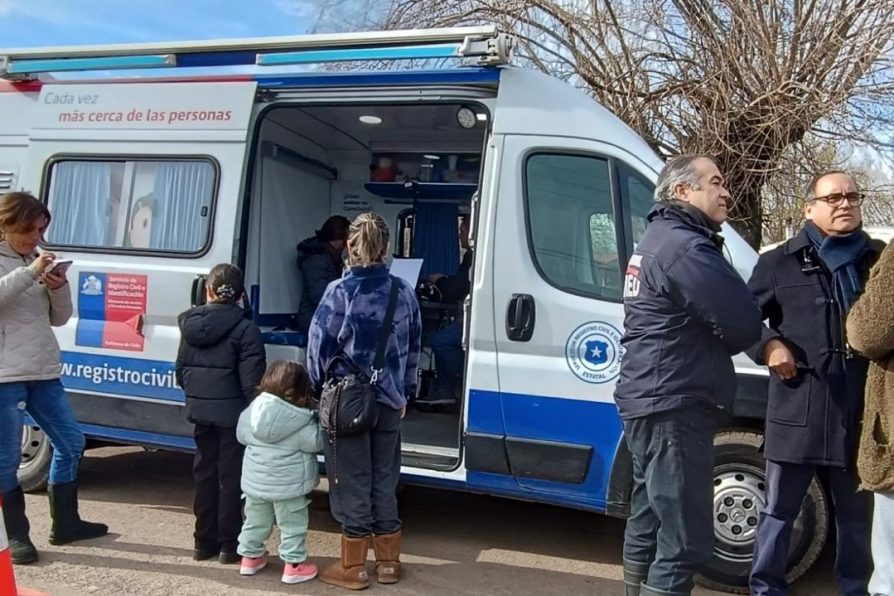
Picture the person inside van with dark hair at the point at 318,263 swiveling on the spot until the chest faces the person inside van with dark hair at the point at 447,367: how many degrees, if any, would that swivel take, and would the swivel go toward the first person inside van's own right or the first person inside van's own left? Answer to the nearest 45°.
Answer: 0° — they already face them

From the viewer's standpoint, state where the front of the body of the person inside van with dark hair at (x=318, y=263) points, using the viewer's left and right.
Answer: facing to the right of the viewer

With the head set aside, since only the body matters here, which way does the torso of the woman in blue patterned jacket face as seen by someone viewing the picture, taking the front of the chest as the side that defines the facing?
away from the camera

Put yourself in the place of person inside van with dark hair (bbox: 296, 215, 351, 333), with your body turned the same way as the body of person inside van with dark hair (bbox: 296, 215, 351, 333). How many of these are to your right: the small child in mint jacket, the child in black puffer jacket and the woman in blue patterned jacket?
3

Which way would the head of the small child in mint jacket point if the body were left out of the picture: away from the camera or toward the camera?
away from the camera

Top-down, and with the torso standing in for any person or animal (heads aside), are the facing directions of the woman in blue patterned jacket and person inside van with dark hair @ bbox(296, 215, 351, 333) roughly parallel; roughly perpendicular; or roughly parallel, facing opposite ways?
roughly perpendicular

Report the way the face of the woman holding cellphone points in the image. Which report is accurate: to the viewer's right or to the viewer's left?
to the viewer's right

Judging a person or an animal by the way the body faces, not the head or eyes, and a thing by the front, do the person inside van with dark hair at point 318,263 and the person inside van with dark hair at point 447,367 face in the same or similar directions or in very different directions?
very different directions

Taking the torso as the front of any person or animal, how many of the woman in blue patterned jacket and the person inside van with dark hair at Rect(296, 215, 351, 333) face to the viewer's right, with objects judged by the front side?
1
